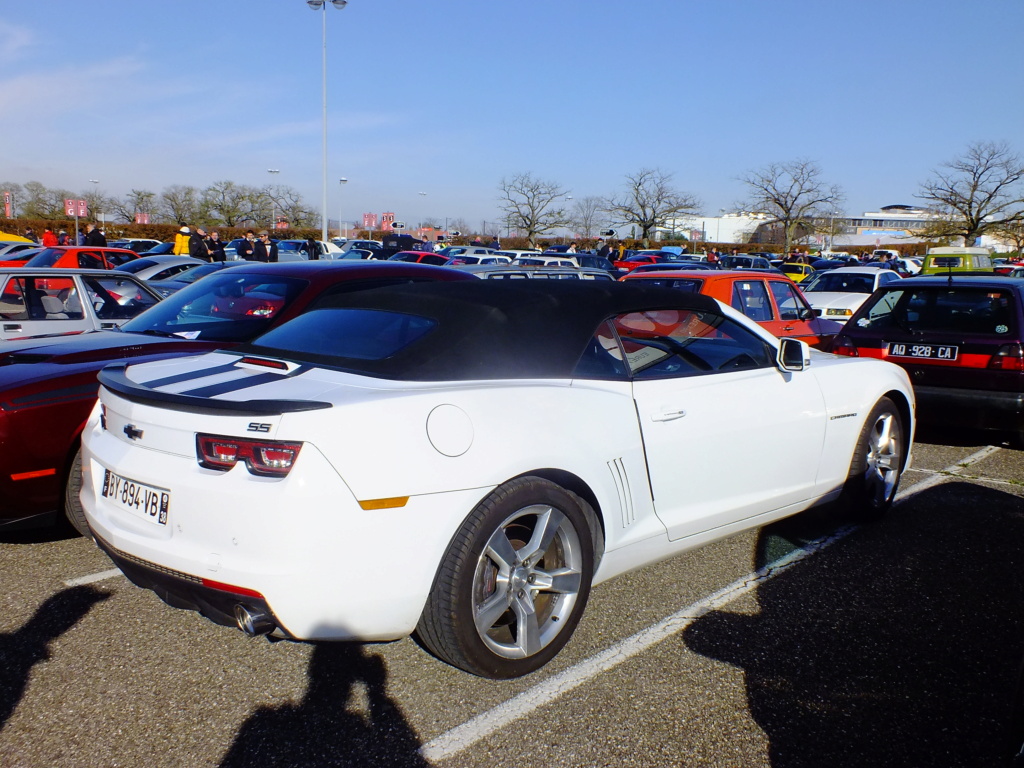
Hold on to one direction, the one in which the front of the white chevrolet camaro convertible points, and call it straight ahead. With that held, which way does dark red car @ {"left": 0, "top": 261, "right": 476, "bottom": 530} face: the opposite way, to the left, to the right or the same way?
the opposite way

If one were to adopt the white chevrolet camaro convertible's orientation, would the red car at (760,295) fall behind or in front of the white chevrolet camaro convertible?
in front

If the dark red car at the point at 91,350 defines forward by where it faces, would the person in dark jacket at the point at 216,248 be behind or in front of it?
behind

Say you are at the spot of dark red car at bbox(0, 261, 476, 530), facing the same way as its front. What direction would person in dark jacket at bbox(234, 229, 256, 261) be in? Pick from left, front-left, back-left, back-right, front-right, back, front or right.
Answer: back-right

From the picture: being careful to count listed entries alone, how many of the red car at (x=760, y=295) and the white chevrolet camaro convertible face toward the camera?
0

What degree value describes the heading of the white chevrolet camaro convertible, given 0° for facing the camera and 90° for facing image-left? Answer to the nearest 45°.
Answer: approximately 225°

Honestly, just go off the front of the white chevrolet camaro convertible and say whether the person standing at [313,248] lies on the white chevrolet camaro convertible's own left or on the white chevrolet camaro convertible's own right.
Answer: on the white chevrolet camaro convertible's own left

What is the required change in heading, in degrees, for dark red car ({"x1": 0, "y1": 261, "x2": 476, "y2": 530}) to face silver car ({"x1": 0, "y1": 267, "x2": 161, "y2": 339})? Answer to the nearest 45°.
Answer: approximately 135° to its right

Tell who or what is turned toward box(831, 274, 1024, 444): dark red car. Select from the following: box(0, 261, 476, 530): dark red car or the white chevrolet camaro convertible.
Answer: the white chevrolet camaro convertible

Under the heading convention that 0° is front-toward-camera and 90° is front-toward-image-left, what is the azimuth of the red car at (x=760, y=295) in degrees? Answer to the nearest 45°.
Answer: approximately 225°

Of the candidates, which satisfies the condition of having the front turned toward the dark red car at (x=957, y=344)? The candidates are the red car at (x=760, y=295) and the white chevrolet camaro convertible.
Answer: the white chevrolet camaro convertible

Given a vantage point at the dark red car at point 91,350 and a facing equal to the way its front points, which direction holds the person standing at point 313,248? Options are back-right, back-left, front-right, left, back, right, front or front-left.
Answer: back-right
